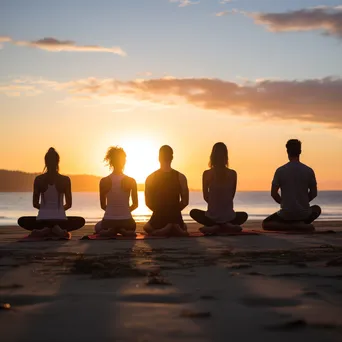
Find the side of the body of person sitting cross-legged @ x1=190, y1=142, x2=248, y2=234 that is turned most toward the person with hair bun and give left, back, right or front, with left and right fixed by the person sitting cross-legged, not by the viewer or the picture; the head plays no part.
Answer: left

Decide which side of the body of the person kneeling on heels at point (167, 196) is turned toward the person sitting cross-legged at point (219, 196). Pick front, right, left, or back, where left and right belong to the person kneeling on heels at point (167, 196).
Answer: right

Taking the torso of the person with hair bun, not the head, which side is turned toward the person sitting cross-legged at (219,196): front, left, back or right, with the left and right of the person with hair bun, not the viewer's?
right

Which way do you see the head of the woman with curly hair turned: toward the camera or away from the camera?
away from the camera

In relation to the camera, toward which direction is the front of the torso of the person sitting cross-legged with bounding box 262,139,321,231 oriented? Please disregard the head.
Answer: away from the camera

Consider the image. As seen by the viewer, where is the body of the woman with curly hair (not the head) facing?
away from the camera

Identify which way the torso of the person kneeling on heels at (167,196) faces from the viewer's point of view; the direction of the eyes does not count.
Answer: away from the camera

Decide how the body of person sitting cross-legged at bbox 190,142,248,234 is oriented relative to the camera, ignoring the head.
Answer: away from the camera

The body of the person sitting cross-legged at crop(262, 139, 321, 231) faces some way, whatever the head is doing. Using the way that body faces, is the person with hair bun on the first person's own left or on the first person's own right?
on the first person's own left

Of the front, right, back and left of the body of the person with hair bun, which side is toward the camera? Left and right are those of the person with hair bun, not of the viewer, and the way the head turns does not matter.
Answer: back

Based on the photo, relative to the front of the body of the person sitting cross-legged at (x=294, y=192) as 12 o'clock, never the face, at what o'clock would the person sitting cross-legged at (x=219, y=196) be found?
the person sitting cross-legged at (x=219, y=196) is roughly at 8 o'clock from the person sitting cross-legged at (x=294, y=192).

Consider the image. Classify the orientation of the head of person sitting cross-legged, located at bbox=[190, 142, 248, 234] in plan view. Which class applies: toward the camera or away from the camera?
away from the camera

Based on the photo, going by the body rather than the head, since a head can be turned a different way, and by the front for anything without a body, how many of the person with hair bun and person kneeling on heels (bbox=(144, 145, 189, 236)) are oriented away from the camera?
2

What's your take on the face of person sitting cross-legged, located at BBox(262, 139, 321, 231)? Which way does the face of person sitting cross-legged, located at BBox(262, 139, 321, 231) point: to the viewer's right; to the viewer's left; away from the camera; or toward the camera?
away from the camera
